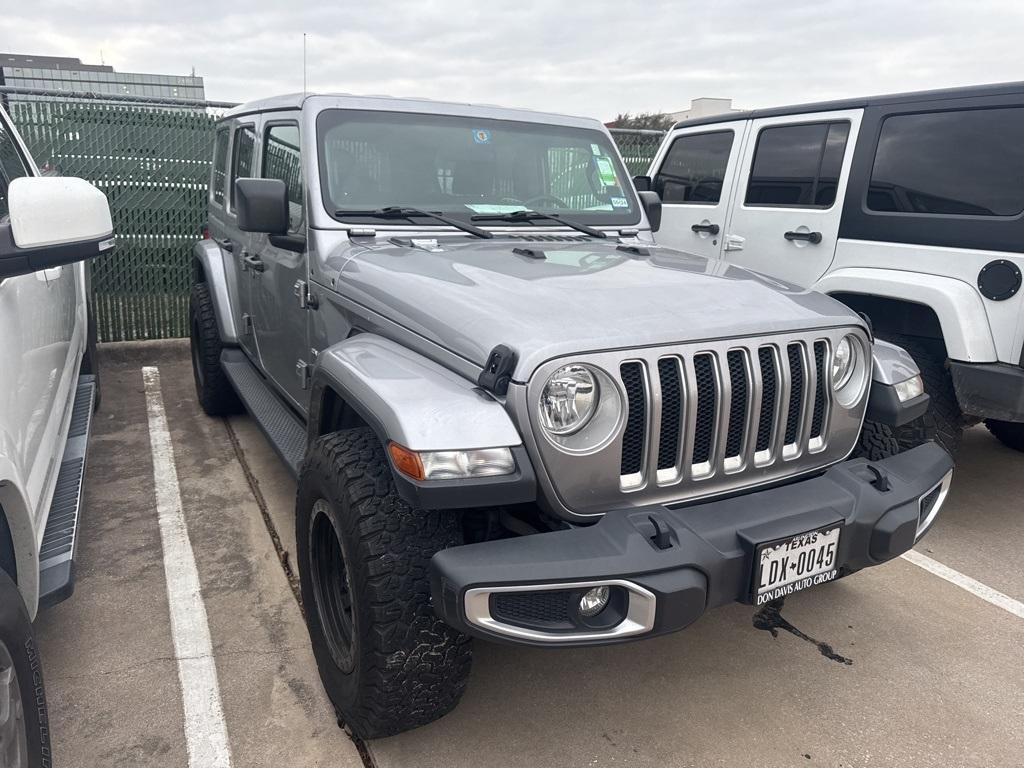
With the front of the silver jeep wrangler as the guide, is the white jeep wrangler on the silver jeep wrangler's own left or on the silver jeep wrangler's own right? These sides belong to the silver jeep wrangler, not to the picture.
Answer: on the silver jeep wrangler's own left

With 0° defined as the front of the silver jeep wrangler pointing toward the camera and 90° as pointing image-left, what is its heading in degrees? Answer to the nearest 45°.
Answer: approximately 315°

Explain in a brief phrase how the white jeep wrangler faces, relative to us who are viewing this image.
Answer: facing away from the viewer and to the left of the viewer

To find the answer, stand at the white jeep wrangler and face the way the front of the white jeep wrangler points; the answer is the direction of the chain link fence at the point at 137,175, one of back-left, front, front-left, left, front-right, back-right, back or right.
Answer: front-left

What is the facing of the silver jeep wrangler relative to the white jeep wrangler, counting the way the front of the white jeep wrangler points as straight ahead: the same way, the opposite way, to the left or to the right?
the opposite way

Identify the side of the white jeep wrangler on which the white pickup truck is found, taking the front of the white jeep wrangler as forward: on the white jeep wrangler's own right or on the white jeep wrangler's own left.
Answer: on the white jeep wrangler's own left

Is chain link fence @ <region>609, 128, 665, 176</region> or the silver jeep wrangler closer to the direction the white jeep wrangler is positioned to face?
the chain link fence

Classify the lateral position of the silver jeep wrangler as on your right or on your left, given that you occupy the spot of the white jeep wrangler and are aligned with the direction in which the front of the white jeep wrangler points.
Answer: on your left

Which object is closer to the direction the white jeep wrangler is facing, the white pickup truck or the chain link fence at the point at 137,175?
the chain link fence

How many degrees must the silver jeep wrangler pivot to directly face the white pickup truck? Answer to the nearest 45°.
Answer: approximately 135° to its right

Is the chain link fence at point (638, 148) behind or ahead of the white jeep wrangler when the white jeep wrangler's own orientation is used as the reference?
ahead

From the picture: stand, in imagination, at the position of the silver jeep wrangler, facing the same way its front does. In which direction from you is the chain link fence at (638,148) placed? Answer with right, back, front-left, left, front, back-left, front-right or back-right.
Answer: back-left
